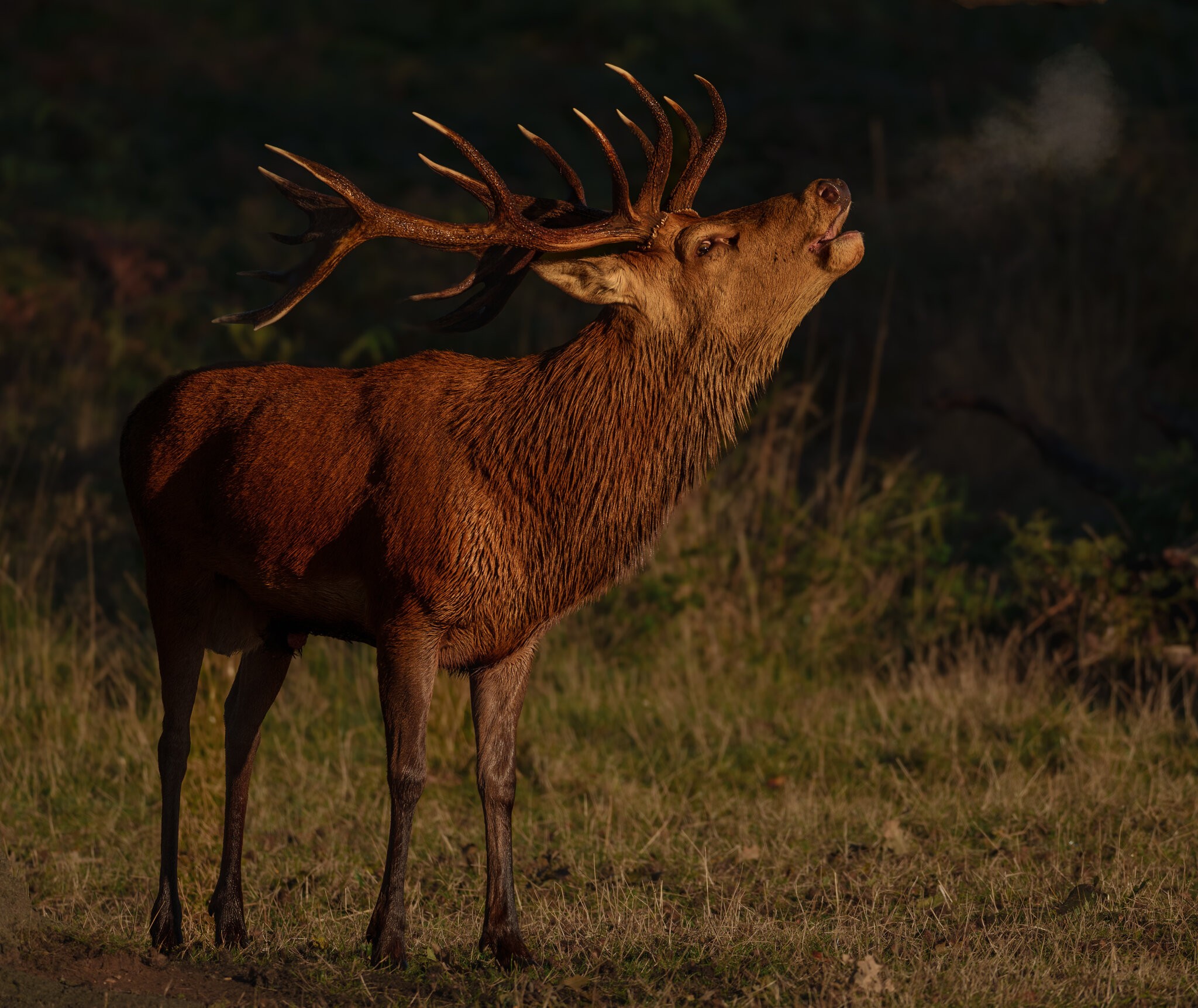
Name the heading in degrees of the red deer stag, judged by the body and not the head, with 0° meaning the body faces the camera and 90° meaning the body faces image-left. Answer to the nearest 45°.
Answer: approximately 315°
